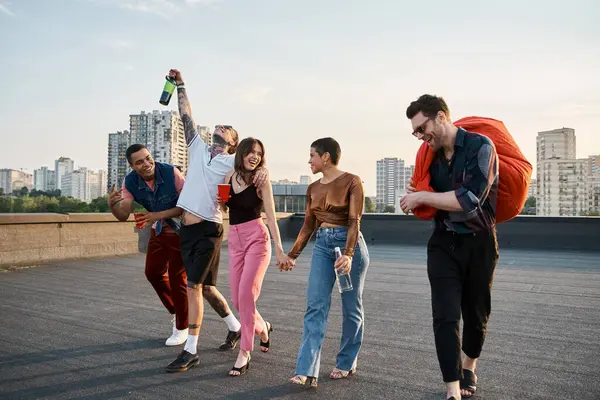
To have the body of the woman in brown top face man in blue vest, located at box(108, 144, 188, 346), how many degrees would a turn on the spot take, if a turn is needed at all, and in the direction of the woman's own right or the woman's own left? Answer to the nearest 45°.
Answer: approximately 90° to the woman's own right

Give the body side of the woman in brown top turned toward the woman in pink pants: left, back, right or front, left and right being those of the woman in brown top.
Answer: right

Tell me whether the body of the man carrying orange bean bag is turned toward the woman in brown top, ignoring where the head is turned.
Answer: no

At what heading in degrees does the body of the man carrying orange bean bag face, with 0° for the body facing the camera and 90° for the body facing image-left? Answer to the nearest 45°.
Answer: approximately 45°

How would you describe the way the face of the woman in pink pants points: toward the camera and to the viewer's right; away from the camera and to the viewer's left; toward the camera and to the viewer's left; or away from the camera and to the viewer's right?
toward the camera and to the viewer's right

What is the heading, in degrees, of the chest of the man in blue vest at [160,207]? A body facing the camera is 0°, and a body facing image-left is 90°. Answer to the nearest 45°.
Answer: approximately 45°

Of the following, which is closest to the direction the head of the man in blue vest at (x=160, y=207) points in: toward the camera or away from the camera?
toward the camera

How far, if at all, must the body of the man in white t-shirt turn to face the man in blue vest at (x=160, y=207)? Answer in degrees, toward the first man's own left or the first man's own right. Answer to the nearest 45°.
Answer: approximately 90° to the first man's own right

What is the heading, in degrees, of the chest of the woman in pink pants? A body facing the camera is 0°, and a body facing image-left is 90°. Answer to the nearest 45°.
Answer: approximately 45°

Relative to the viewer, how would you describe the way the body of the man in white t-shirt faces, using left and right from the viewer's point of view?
facing the viewer and to the left of the viewer

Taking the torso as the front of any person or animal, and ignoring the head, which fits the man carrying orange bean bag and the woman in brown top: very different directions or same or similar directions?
same or similar directions

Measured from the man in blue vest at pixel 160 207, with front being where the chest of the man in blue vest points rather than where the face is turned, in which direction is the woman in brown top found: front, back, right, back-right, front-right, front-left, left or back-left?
left

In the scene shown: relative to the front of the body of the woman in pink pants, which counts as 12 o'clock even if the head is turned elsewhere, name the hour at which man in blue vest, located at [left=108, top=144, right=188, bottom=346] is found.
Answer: The man in blue vest is roughly at 3 o'clock from the woman in pink pants.

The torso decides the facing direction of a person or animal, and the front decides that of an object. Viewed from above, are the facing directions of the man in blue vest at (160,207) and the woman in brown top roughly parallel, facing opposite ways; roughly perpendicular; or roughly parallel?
roughly parallel

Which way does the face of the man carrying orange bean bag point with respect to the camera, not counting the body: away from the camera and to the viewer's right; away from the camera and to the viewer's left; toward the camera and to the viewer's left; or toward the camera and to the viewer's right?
toward the camera and to the viewer's left

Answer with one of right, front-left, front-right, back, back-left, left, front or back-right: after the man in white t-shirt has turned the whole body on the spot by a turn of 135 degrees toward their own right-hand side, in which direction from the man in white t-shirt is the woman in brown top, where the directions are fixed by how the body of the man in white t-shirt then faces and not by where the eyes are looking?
back-right
